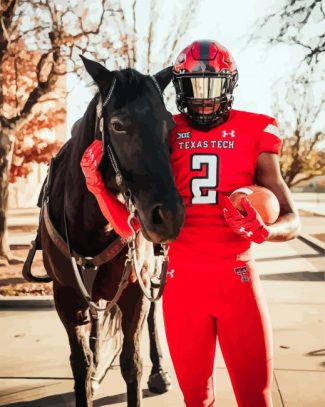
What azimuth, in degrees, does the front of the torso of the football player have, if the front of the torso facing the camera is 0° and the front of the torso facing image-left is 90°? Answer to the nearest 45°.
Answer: approximately 0°

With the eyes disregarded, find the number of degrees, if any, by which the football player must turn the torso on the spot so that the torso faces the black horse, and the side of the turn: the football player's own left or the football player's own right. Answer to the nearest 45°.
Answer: approximately 135° to the football player's own right
